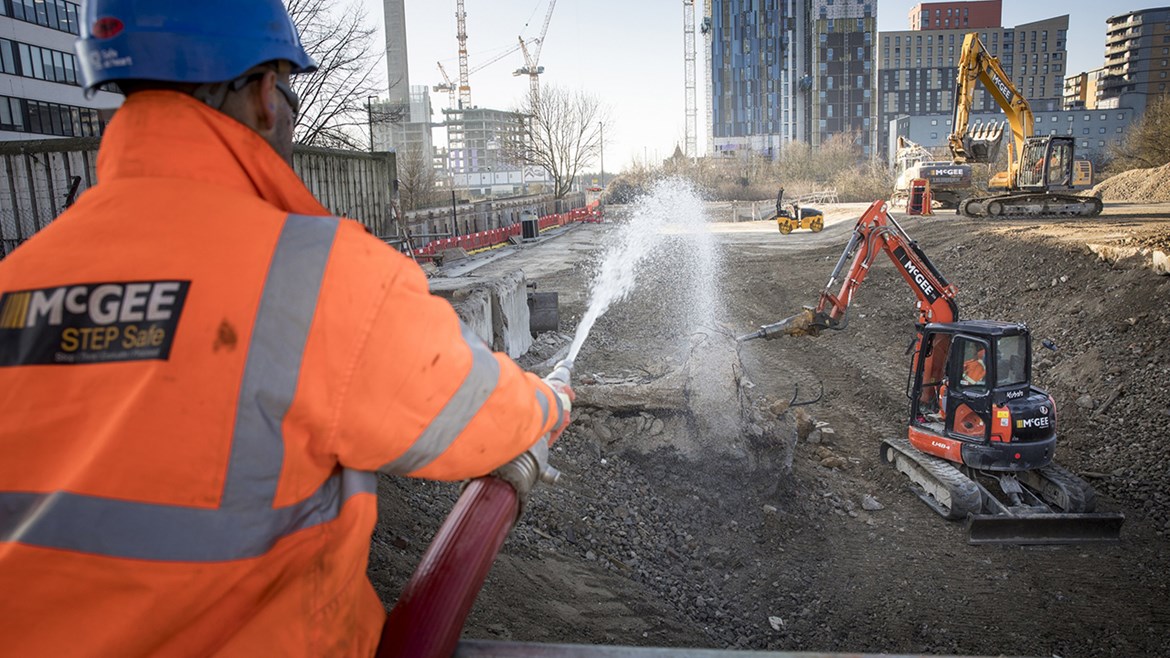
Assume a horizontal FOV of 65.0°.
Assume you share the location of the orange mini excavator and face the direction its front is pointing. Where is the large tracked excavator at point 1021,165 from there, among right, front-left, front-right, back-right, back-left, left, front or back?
front-right

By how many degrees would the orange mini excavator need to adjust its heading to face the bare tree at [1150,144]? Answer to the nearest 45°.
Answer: approximately 45° to its right

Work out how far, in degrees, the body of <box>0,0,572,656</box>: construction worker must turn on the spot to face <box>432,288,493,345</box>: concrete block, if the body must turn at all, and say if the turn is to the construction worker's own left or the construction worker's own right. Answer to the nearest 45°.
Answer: approximately 45° to the construction worker's own left

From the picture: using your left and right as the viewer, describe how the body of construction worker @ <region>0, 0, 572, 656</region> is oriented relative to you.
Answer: facing away from the viewer and to the right of the viewer

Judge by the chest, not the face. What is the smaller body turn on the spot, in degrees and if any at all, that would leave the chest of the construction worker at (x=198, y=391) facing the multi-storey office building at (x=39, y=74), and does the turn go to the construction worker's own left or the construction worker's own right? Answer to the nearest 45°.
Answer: approximately 45° to the construction worker's own left

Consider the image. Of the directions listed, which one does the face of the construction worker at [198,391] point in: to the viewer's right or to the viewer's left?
to the viewer's right

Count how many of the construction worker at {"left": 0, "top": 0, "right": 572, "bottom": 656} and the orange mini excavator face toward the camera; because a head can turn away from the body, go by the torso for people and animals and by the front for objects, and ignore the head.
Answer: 0

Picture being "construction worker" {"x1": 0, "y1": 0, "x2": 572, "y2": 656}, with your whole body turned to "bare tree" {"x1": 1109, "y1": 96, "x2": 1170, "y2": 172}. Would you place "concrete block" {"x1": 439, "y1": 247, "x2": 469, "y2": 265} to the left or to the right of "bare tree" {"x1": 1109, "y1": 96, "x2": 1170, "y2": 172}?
left

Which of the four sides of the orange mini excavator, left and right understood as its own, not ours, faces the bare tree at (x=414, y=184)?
front

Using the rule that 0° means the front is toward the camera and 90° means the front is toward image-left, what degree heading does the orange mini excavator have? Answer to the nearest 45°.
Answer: approximately 135°

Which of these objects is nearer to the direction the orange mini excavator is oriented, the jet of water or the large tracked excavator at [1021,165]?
the jet of water

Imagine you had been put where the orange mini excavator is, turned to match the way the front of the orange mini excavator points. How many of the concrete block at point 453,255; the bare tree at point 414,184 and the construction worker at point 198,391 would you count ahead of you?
2

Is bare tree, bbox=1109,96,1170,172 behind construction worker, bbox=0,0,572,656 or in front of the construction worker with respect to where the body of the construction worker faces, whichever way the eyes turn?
in front
